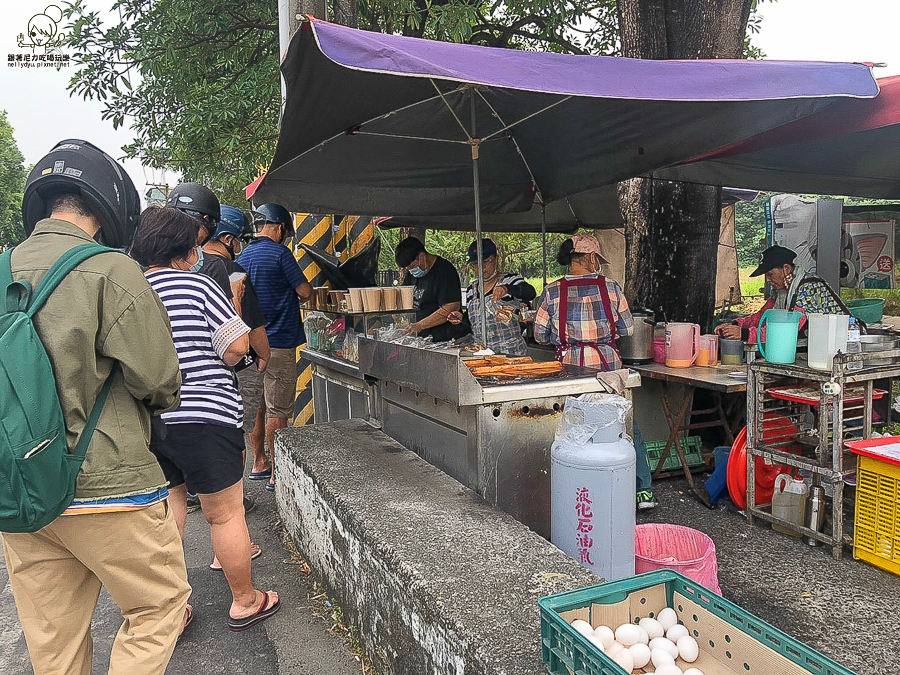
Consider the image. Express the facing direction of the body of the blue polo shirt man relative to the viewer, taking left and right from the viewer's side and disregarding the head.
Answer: facing away from the viewer and to the right of the viewer

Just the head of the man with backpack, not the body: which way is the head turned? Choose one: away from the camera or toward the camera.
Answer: away from the camera

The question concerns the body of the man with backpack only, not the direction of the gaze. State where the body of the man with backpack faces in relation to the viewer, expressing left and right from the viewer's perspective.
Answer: facing away from the viewer and to the right of the viewer

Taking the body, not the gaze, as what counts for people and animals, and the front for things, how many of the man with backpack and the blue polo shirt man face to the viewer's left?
0

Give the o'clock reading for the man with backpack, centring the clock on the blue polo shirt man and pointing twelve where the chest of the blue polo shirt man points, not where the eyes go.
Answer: The man with backpack is roughly at 5 o'clock from the blue polo shirt man.

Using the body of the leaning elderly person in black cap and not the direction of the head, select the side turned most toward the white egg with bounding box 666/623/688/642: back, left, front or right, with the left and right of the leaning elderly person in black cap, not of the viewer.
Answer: left

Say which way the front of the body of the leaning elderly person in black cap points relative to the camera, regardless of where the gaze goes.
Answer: to the viewer's left

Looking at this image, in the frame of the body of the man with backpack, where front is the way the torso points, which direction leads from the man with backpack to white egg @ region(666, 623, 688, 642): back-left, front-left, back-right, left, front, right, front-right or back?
right

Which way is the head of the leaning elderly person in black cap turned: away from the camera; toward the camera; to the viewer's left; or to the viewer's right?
to the viewer's left
